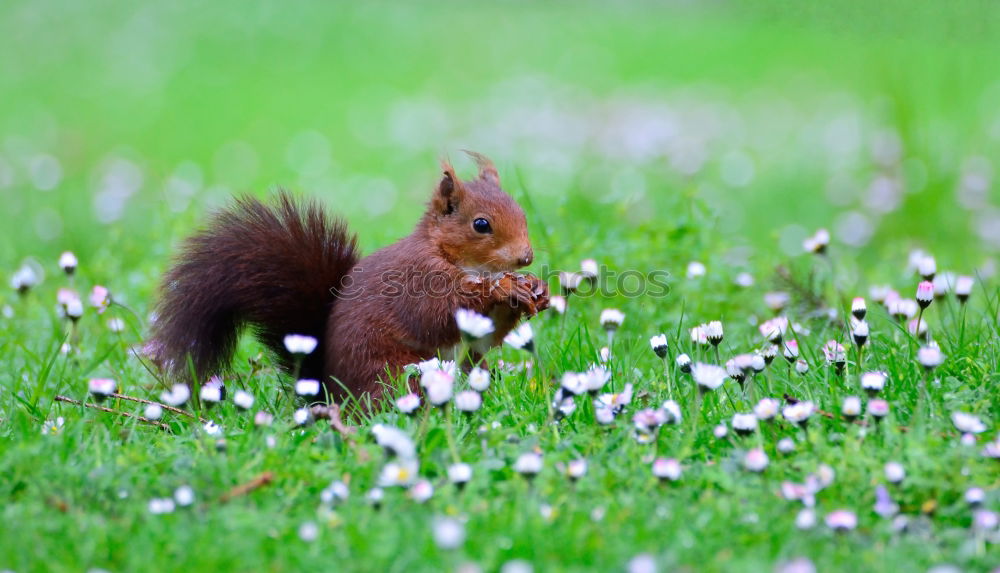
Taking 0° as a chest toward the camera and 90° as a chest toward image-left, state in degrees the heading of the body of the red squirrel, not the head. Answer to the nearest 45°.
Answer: approximately 270°

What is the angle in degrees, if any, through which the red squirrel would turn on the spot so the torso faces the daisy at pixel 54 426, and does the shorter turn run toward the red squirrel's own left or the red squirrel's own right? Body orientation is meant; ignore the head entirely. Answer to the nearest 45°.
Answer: approximately 180°

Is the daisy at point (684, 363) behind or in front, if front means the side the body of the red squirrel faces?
in front

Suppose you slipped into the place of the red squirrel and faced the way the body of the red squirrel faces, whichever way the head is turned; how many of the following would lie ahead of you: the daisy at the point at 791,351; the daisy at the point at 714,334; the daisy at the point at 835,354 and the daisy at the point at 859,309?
4

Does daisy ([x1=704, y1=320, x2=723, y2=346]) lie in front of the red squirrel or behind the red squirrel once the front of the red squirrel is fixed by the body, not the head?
in front

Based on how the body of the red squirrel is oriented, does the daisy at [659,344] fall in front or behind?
in front

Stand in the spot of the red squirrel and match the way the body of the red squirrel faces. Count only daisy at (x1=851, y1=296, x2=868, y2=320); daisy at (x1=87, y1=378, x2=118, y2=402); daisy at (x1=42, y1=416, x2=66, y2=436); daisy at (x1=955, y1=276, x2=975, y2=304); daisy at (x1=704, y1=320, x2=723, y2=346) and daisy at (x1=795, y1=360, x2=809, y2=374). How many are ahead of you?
4

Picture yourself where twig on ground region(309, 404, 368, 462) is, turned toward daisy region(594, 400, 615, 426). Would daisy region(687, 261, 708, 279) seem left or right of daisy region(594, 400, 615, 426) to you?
left

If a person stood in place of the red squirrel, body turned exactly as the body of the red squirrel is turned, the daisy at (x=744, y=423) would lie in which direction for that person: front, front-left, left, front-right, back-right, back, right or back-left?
front-right

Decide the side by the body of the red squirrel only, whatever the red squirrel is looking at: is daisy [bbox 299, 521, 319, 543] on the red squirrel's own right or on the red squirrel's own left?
on the red squirrel's own right

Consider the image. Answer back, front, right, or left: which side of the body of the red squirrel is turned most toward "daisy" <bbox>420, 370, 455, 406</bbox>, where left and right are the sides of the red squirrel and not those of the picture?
right

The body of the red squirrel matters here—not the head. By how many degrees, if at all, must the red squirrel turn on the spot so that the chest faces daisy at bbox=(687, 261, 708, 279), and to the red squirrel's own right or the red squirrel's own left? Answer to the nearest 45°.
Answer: approximately 45° to the red squirrel's own left

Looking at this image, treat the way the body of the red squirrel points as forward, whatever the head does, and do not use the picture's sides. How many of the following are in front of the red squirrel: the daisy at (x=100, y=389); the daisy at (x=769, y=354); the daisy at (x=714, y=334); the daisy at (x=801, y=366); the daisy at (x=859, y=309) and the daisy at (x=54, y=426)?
4
